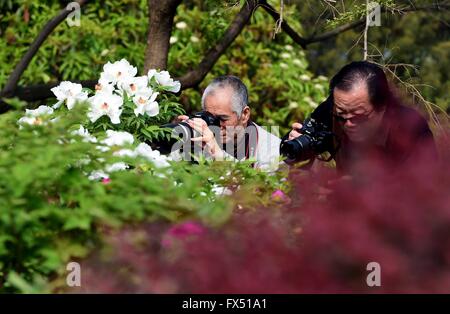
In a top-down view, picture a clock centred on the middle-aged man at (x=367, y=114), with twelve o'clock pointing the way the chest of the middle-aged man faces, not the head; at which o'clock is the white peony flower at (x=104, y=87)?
The white peony flower is roughly at 1 o'clock from the middle-aged man.

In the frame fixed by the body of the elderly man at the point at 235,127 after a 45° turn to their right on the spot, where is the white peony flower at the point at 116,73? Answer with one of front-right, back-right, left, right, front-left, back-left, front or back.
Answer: front-left

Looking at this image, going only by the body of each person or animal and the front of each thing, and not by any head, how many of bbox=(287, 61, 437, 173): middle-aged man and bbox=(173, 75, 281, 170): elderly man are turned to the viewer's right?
0

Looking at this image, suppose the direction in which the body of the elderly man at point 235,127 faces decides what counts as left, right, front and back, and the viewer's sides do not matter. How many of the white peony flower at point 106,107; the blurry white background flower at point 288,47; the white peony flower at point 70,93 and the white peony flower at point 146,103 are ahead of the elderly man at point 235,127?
3

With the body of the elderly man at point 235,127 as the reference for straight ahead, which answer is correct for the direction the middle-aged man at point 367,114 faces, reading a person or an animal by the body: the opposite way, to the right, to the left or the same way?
the same way

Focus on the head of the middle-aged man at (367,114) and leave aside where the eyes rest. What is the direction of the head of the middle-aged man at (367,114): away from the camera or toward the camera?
toward the camera

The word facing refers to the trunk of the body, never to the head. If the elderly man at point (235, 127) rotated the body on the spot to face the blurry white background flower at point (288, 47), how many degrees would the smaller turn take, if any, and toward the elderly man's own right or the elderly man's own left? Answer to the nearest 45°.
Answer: approximately 135° to the elderly man's own right

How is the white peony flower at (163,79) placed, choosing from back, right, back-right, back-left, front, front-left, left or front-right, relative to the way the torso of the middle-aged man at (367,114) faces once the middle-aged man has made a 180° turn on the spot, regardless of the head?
back-left

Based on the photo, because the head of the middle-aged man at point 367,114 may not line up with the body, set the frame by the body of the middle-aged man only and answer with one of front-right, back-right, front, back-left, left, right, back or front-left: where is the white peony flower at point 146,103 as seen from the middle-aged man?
front-right

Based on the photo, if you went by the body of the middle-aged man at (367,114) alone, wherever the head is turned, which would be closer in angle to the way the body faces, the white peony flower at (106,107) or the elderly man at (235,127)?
the white peony flower

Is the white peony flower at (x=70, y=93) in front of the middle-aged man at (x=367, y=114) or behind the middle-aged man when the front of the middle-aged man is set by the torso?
in front

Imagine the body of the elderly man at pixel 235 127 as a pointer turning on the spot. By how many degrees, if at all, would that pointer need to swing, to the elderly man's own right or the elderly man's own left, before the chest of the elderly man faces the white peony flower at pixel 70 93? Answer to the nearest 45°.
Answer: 0° — they already face it

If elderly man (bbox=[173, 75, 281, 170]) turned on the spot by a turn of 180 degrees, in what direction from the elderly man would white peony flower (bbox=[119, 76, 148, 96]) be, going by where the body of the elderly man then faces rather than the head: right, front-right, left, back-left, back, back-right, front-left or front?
back

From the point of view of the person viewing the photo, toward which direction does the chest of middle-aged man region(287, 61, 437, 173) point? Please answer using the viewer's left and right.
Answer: facing the viewer and to the left of the viewer
